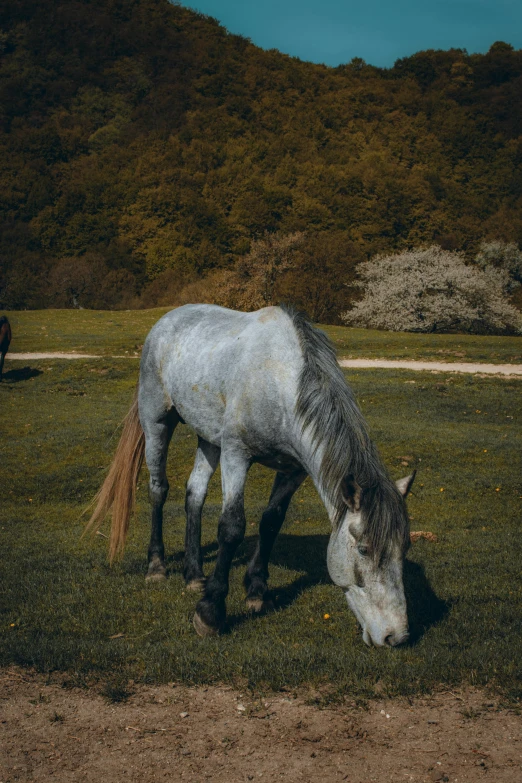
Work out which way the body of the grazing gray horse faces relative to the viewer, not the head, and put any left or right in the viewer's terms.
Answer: facing the viewer and to the right of the viewer

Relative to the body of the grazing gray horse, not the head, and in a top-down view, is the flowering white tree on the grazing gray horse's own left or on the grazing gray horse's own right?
on the grazing gray horse's own left
